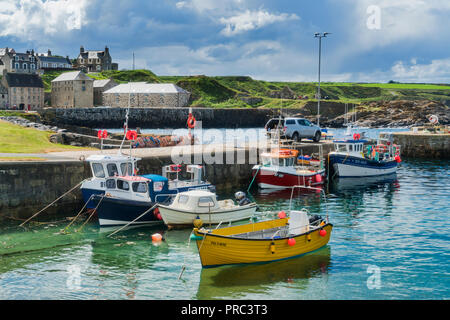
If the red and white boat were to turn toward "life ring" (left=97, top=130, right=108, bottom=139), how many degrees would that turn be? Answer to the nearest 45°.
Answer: approximately 45° to its left

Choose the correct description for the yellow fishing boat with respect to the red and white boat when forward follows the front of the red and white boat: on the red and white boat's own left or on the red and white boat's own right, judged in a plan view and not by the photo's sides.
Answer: on the red and white boat's own left

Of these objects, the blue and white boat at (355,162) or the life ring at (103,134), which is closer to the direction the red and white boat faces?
the life ring

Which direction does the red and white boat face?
to the viewer's left

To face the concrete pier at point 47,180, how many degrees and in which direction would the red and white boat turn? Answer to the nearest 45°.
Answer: approximately 45° to its left

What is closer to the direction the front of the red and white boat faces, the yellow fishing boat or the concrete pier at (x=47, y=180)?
the concrete pier
